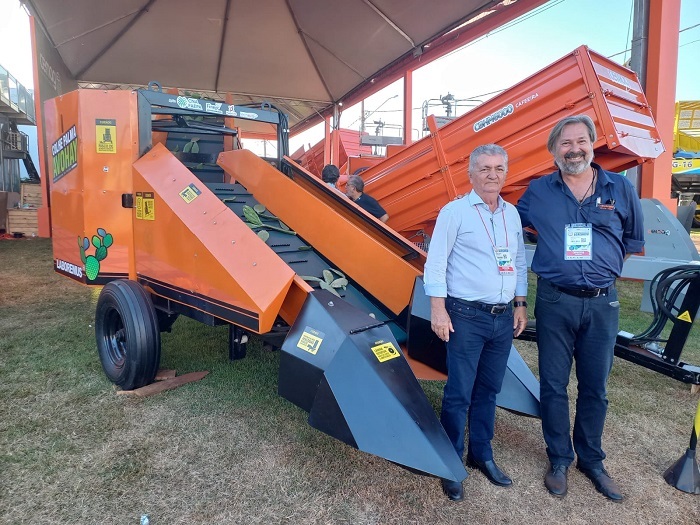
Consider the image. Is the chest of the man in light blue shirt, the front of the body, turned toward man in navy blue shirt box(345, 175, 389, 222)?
no

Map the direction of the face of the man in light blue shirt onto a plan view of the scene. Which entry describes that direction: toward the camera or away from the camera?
toward the camera

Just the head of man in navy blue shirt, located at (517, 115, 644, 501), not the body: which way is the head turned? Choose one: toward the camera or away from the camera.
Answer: toward the camera

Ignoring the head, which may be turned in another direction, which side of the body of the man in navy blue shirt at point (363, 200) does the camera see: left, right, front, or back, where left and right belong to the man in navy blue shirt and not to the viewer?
left

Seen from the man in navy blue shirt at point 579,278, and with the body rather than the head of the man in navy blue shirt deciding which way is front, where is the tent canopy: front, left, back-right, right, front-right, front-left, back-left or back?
back-right

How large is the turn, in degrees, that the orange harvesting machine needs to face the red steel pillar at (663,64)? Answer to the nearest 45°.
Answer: approximately 90° to its left

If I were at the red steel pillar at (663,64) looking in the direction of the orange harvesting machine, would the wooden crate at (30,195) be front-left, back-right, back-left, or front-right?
front-right

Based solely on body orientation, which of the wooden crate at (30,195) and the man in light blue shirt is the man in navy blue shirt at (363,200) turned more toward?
the wooden crate

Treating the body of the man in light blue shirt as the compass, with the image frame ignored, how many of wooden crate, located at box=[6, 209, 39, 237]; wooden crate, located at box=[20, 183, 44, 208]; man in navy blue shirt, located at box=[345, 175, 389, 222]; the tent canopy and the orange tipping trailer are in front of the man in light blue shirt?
0

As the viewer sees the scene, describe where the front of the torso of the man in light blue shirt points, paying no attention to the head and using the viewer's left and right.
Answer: facing the viewer and to the right of the viewer

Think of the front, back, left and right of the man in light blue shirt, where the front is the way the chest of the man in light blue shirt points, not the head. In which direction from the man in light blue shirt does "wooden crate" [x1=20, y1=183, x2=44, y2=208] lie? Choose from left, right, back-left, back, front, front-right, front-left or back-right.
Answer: back

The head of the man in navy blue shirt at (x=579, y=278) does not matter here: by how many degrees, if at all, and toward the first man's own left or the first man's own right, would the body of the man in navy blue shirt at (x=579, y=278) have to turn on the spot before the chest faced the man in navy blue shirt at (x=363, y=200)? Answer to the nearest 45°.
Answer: approximately 135° to the first man's own right

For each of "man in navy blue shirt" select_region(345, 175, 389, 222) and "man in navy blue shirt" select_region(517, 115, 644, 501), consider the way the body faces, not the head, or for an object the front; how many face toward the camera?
1

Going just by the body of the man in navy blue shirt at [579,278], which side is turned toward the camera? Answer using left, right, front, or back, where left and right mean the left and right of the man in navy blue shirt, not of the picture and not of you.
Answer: front

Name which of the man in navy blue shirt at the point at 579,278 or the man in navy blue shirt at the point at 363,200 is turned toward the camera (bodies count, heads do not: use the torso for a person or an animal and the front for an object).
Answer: the man in navy blue shirt at the point at 579,278

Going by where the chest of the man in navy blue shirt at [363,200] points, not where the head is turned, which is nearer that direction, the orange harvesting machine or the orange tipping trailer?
the orange harvesting machine

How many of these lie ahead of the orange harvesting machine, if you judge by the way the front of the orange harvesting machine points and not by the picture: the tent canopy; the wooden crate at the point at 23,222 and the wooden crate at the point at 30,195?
0

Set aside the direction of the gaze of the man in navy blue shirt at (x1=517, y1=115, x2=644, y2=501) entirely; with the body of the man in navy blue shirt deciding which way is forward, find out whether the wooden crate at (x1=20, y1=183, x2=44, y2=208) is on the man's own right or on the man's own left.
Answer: on the man's own right
